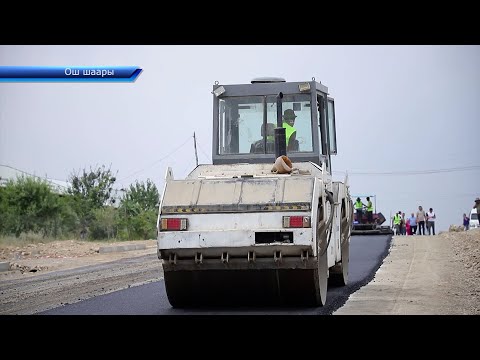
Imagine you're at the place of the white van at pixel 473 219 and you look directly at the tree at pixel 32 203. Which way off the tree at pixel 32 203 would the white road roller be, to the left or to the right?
left

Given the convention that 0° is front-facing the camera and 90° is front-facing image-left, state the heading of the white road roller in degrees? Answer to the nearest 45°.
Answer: approximately 180°

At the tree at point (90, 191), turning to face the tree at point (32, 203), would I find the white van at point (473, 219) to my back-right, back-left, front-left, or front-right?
back-left

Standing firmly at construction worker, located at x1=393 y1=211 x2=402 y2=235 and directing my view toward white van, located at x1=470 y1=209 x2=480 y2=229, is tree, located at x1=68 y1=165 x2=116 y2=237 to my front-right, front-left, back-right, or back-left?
back-left
